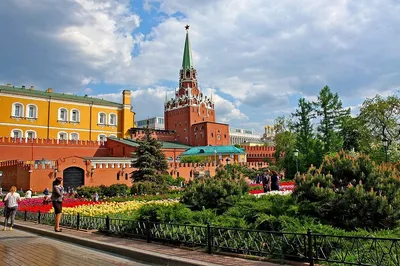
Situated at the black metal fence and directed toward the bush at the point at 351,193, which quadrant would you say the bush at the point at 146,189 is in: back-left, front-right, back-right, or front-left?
front-left

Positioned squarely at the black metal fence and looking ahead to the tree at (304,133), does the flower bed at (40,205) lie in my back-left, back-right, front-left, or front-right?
front-left

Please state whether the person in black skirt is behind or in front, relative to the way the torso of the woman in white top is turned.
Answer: behind

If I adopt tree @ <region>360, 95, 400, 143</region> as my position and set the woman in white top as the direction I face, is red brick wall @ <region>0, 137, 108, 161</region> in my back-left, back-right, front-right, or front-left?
front-right
